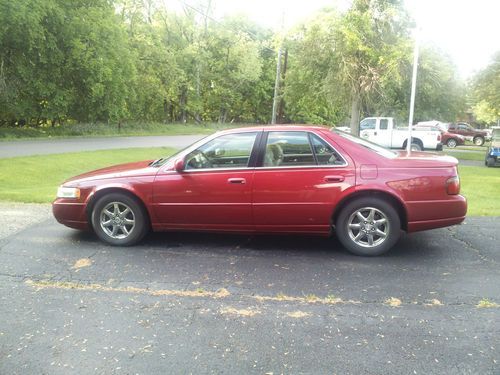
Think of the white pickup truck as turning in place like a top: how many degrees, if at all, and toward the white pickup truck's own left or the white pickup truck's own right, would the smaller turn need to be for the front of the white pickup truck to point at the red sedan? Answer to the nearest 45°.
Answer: approximately 90° to the white pickup truck's own left

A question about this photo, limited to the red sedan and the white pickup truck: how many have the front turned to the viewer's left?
2

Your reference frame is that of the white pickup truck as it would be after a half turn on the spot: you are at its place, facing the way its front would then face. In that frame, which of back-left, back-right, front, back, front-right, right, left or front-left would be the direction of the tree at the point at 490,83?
front

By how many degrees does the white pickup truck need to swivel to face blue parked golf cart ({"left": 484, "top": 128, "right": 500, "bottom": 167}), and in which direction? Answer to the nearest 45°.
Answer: approximately 135° to its left

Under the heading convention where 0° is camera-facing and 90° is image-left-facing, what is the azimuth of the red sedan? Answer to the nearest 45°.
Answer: approximately 90°

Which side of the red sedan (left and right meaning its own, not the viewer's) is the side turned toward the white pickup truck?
right

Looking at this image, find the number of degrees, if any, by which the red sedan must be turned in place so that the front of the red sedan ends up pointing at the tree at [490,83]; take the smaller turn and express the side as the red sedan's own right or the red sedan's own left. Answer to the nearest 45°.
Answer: approximately 135° to the red sedan's own right

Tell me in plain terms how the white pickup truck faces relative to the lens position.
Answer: facing to the left of the viewer

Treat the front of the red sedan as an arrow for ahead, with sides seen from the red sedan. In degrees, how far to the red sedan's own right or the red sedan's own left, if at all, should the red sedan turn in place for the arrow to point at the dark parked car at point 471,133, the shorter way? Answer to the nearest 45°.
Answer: approximately 135° to the red sedan's own right
